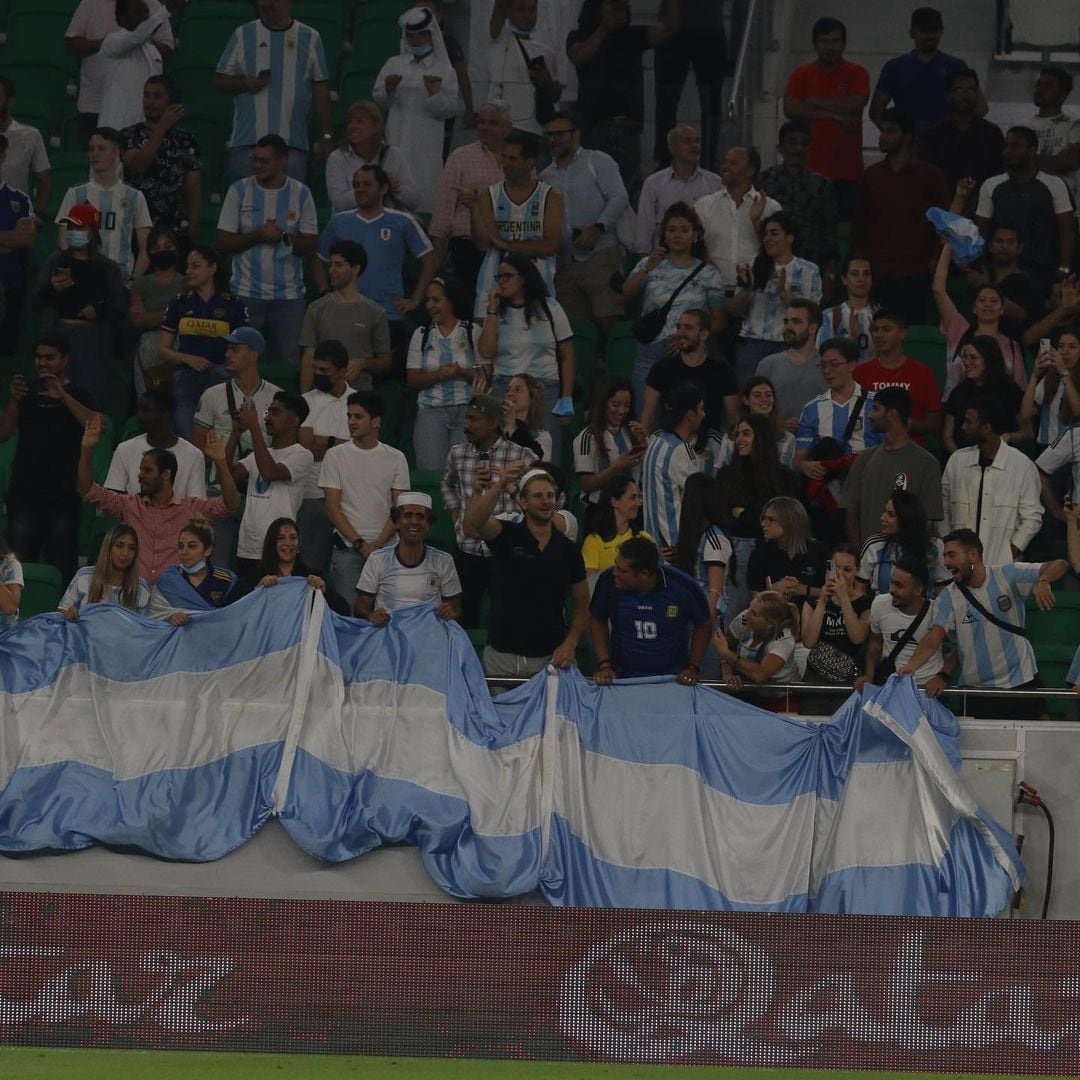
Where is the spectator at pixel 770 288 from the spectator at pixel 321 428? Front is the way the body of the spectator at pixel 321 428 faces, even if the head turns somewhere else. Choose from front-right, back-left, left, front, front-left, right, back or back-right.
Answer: back-left

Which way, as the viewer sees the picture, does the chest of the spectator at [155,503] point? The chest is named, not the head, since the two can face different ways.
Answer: toward the camera

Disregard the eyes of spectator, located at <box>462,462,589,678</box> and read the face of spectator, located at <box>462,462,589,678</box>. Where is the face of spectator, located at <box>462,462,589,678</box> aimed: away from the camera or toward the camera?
toward the camera

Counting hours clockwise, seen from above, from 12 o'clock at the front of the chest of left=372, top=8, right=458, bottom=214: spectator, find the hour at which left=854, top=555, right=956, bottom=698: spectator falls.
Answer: left=854, top=555, right=956, bottom=698: spectator is roughly at 11 o'clock from left=372, top=8, right=458, bottom=214: spectator.

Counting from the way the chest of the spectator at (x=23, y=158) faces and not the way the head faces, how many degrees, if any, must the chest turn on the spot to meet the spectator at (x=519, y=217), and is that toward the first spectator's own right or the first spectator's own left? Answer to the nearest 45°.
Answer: approximately 45° to the first spectator's own left

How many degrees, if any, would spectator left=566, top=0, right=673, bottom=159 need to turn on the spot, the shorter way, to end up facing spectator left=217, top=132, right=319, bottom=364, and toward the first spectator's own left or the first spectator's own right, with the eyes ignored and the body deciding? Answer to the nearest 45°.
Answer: approximately 45° to the first spectator's own right

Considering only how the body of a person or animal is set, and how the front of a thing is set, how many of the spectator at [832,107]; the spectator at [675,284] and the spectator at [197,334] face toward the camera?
3

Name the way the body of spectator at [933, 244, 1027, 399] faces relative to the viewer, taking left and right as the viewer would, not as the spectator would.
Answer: facing the viewer

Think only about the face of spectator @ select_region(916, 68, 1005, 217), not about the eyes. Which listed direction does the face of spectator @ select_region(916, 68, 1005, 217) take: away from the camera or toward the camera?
toward the camera

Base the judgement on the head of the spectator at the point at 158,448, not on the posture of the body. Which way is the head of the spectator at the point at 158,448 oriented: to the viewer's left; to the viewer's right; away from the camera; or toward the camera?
toward the camera

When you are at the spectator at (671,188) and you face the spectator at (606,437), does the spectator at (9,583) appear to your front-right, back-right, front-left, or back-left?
front-right

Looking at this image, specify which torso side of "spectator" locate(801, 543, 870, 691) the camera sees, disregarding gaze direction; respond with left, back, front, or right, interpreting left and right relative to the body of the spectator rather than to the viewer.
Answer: front

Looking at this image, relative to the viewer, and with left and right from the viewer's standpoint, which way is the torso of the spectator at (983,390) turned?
facing the viewer and to the left of the viewer

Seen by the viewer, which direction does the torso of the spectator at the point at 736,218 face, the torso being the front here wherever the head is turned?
toward the camera

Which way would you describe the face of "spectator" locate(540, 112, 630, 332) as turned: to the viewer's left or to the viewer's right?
to the viewer's left
